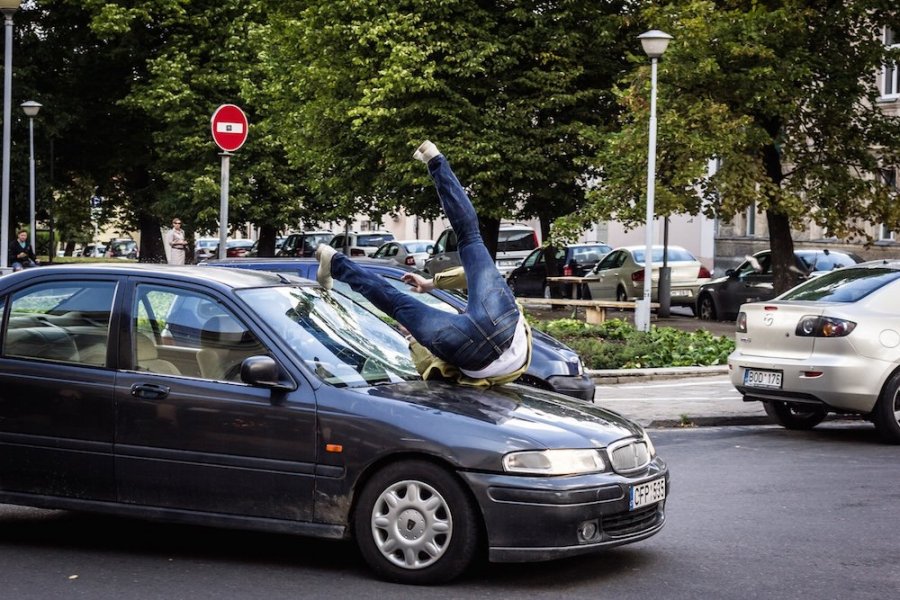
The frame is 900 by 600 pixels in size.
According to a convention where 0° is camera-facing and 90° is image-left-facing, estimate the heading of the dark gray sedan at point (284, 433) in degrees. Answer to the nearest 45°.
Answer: approximately 315°

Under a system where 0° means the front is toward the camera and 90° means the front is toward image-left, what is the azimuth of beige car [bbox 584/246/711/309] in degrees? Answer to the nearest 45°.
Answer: approximately 135°

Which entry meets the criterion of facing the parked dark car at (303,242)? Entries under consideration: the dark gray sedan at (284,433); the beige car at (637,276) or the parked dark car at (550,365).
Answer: the beige car

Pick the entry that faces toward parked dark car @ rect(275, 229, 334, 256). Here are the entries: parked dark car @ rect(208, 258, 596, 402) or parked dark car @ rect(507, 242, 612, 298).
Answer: parked dark car @ rect(507, 242, 612, 298)

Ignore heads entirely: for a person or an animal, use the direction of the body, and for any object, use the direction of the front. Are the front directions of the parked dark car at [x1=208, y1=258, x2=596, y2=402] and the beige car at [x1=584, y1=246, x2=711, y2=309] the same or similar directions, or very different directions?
very different directions

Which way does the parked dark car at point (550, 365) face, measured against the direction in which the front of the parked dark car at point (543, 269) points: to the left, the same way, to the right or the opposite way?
the opposite way

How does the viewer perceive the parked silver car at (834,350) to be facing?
facing away from the viewer and to the right of the viewer

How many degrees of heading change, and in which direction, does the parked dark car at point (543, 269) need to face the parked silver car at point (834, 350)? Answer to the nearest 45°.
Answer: approximately 135° to its left

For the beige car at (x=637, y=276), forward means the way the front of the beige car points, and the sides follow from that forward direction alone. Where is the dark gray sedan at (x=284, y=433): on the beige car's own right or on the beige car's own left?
on the beige car's own left

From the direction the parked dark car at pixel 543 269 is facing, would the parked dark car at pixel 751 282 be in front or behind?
behind

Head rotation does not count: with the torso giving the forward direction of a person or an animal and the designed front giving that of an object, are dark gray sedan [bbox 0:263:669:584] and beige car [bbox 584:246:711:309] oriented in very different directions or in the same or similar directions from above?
very different directions

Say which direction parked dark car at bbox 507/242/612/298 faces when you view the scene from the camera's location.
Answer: facing away from the viewer and to the left of the viewer
